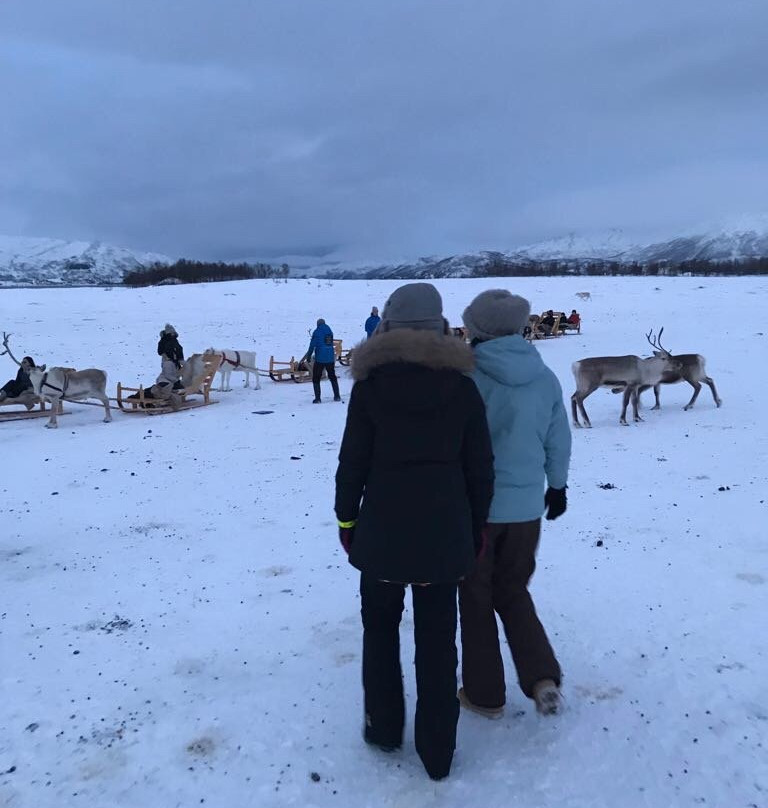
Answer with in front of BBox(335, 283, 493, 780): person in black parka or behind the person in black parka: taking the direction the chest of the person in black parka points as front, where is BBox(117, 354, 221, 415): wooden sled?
in front

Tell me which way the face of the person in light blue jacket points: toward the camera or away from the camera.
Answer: away from the camera

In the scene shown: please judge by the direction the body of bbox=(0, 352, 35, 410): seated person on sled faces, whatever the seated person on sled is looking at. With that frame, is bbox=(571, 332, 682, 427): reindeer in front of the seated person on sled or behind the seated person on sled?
behind

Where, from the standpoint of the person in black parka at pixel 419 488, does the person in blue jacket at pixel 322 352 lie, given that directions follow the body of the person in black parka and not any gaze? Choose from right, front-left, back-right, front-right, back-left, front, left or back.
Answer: front

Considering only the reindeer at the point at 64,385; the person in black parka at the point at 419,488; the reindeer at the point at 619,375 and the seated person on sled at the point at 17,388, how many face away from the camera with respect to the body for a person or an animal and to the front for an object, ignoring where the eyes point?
1

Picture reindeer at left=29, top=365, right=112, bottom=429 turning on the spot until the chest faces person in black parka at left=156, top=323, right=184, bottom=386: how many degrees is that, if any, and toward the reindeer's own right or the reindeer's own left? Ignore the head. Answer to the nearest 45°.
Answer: approximately 135° to the reindeer's own right

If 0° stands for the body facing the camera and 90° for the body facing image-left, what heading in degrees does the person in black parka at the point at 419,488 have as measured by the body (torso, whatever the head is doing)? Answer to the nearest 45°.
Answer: approximately 180°

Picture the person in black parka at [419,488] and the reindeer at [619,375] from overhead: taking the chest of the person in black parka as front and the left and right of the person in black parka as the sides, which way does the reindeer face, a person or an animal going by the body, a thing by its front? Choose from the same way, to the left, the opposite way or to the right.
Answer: to the right

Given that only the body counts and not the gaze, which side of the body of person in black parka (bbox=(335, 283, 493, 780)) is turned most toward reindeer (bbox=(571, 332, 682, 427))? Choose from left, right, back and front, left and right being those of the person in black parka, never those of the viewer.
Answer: front

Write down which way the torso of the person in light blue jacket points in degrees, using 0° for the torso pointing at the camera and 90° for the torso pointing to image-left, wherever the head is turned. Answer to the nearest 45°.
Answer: approximately 135°

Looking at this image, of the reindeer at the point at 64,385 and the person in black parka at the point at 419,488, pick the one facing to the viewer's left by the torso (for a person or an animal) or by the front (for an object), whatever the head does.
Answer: the reindeer

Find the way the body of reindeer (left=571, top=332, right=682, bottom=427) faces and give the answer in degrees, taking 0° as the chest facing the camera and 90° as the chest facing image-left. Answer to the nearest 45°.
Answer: approximately 270°

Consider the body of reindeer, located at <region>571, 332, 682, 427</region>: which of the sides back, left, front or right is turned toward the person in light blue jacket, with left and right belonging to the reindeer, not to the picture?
right

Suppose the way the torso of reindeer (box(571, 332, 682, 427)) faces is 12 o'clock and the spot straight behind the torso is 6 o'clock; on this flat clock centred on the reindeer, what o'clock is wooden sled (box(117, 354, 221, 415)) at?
The wooden sled is roughly at 6 o'clock from the reindeer.

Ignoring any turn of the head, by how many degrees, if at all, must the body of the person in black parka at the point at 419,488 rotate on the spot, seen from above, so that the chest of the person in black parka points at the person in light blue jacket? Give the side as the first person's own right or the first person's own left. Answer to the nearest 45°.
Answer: approximately 45° to the first person's own right

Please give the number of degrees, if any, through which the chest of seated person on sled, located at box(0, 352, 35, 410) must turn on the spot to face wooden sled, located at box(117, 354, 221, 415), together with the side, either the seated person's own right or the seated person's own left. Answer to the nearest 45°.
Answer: approximately 180°

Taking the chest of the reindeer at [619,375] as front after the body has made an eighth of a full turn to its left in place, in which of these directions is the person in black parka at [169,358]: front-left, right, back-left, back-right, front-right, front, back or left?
back-left

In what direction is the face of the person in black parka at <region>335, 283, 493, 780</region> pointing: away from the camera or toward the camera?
away from the camera

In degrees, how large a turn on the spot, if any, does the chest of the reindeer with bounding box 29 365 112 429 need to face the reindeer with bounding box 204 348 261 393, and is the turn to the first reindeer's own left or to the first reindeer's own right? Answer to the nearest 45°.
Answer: approximately 135° to the first reindeer's own right

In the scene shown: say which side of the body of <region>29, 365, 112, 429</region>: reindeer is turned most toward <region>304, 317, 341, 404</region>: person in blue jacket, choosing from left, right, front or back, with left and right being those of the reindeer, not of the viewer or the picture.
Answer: back
